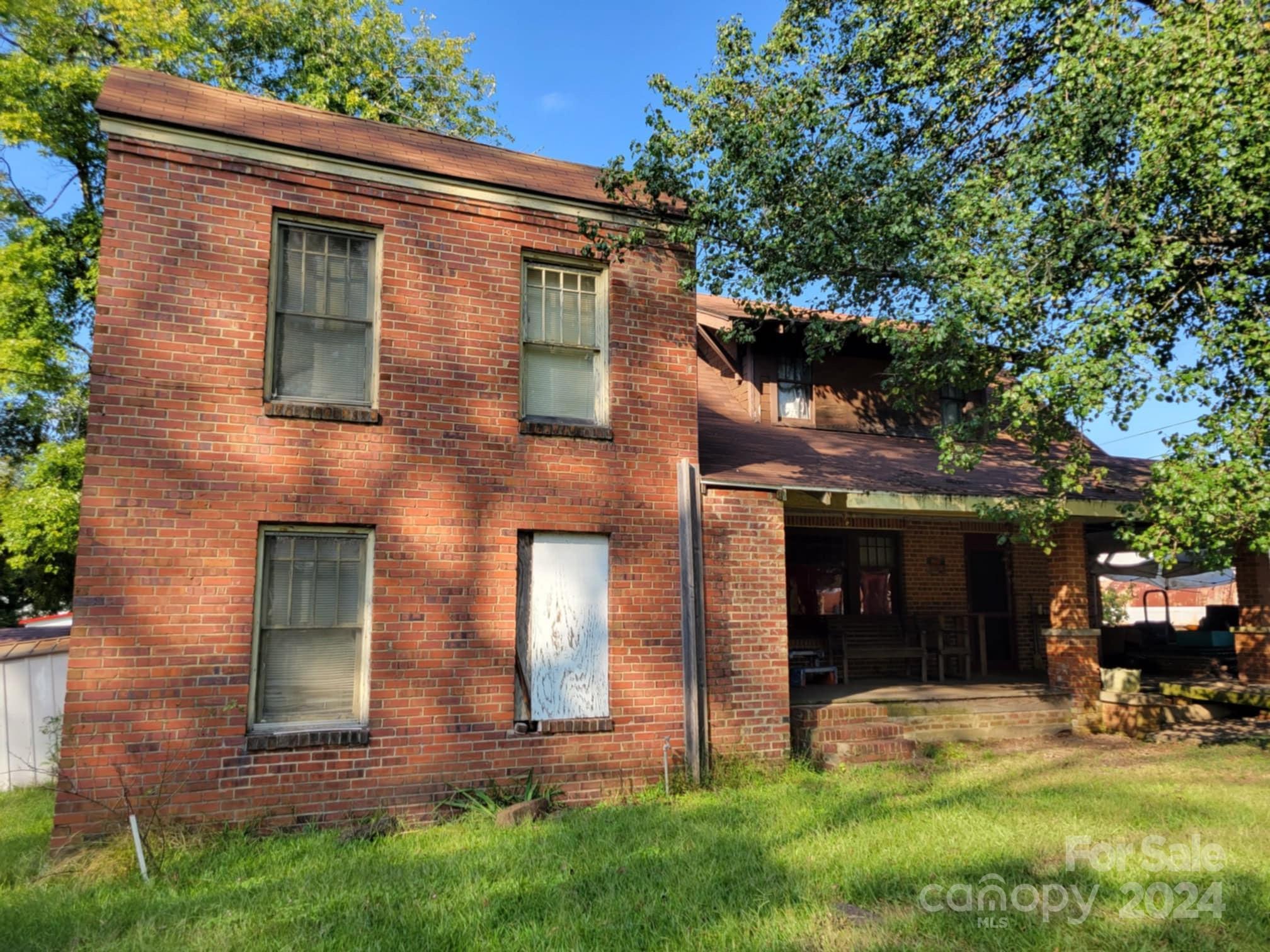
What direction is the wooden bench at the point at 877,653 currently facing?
toward the camera

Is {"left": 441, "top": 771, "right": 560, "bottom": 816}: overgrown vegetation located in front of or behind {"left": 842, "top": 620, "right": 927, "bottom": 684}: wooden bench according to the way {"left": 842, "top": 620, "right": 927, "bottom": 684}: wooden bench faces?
in front

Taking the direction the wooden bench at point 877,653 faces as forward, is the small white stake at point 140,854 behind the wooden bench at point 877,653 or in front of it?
in front

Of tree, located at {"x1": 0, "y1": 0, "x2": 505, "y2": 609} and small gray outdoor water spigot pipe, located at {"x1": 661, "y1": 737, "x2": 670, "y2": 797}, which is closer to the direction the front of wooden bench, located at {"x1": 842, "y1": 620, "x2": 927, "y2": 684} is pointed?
the small gray outdoor water spigot pipe

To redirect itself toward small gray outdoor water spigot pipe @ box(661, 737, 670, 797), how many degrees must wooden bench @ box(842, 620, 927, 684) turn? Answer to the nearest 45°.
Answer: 0° — it already faces it

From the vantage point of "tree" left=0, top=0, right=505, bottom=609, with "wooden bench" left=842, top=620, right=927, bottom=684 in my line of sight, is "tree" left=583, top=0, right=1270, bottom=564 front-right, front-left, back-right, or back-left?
front-right

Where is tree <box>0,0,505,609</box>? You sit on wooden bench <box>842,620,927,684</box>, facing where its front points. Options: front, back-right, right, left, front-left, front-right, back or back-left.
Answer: right

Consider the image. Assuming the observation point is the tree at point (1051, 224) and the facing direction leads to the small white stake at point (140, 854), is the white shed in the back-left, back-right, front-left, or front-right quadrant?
front-right
